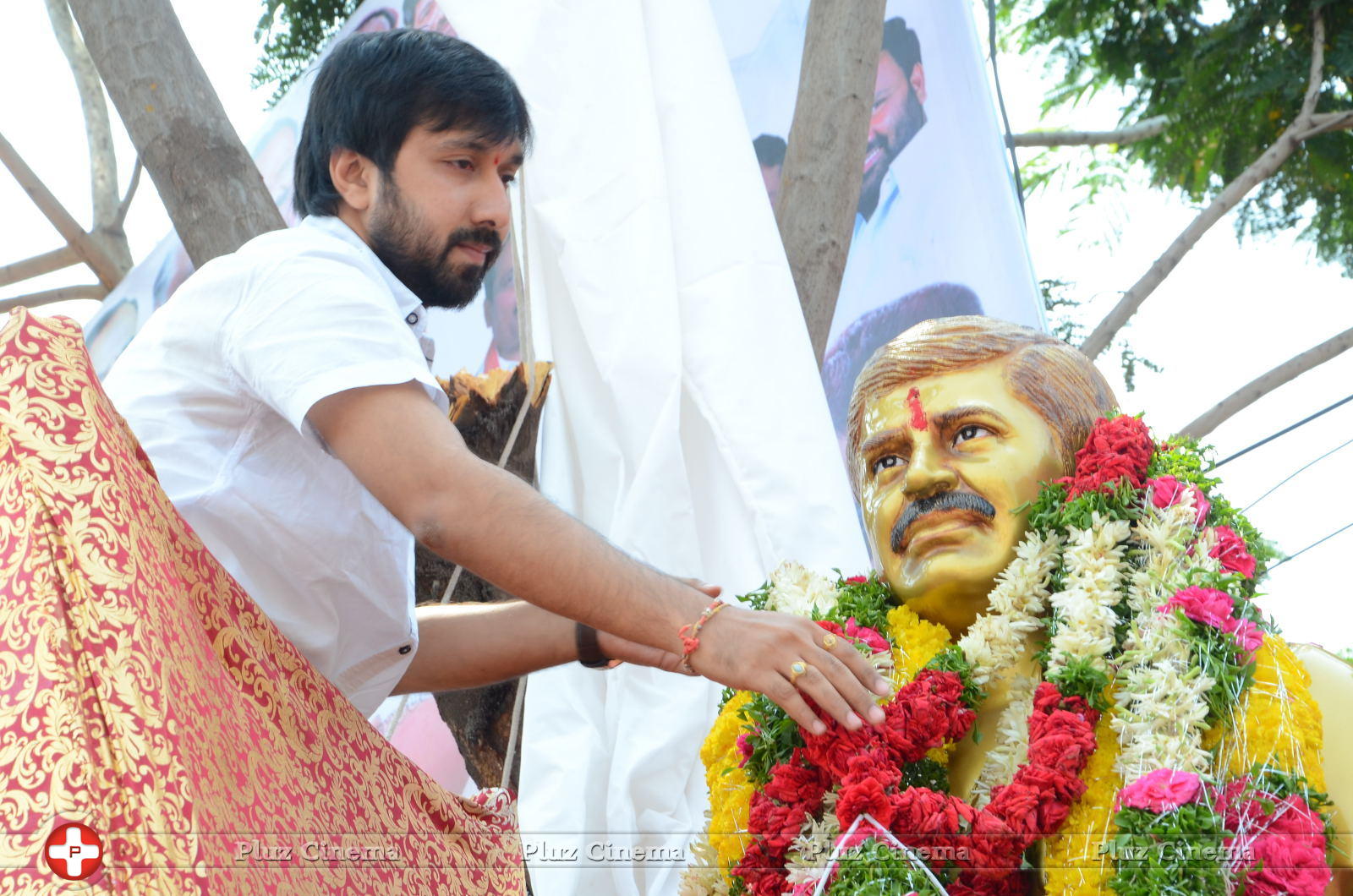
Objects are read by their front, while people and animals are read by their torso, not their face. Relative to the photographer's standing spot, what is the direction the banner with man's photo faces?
facing the viewer

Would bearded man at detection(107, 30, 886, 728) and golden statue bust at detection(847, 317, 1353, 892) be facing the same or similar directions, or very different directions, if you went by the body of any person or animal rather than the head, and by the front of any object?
very different directions

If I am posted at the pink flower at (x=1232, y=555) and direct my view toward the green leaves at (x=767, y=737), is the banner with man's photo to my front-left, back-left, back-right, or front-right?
front-right

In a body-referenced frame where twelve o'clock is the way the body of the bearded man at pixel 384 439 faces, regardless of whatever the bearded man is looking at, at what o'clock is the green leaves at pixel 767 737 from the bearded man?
The green leaves is roughly at 12 o'clock from the bearded man.

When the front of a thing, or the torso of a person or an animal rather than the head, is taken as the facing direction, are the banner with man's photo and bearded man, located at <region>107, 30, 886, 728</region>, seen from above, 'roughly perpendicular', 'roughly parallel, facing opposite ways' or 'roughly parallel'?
roughly perpendicular

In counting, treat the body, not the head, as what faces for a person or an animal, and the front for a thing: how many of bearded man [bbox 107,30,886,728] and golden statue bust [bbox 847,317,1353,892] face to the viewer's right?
1

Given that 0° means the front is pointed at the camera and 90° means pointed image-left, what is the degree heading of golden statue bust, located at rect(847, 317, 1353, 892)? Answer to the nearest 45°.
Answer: approximately 45°

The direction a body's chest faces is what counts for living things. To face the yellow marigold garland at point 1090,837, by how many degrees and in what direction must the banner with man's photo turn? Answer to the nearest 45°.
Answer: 0° — it already faces it

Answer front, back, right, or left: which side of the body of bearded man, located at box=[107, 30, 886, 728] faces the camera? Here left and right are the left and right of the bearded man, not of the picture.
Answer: right

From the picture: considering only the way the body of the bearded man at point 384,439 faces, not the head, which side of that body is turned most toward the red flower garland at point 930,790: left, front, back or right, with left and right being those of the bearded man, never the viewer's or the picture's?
front

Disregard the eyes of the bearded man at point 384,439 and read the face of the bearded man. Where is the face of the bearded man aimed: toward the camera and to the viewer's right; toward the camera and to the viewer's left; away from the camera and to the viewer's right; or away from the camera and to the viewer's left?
toward the camera and to the viewer's right

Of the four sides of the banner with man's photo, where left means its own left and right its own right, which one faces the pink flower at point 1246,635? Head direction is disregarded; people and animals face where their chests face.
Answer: front

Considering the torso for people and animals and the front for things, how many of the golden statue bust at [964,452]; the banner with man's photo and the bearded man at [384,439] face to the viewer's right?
1
